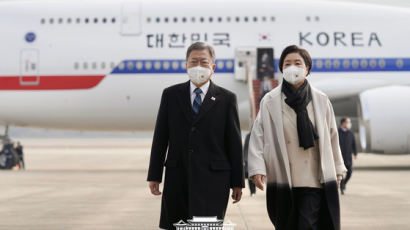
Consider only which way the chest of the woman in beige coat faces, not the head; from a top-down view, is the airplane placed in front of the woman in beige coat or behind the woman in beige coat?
behind

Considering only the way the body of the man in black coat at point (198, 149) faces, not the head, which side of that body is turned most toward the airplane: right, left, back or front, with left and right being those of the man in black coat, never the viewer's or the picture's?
back

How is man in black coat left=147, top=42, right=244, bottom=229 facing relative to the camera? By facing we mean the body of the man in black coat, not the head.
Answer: toward the camera

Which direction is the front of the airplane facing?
to the viewer's left

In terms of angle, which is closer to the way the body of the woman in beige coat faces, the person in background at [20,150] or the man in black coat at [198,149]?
the man in black coat

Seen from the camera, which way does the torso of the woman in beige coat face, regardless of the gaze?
toward the camera

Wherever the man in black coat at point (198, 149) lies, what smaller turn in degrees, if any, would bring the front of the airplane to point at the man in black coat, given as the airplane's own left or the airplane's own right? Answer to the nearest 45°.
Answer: approximately 90° to the airplane's own left

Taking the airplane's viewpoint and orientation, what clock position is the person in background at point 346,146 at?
The person in background is roughly at 8 o'clock from the airplane.

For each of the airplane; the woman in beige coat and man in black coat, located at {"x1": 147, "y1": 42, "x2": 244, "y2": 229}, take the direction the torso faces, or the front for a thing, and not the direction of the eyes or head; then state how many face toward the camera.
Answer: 2

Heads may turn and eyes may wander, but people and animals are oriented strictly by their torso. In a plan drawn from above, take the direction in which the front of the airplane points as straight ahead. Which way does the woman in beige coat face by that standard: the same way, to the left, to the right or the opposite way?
to the left
